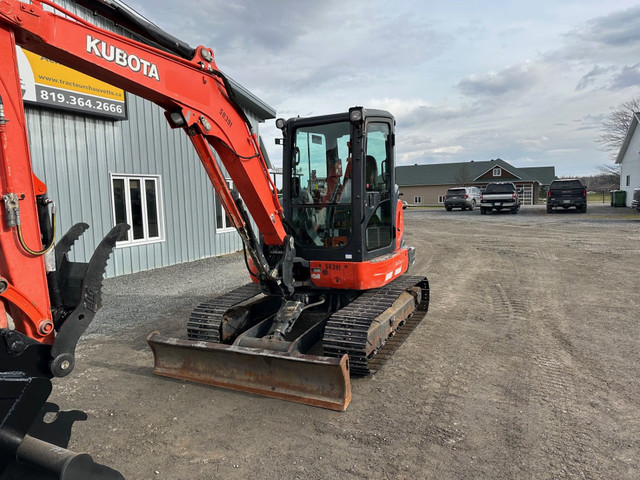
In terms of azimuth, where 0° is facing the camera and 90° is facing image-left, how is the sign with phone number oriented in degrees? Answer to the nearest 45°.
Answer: approximately 315°

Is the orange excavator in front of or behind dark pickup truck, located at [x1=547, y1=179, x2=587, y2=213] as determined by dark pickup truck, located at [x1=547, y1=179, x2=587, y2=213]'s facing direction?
behind

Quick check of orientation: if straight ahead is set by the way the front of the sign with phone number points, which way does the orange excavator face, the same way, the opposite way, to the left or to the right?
to the right

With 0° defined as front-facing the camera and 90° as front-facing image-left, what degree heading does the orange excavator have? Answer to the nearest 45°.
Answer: approximately 45°

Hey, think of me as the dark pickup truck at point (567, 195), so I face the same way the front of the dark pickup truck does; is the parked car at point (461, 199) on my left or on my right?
on my left

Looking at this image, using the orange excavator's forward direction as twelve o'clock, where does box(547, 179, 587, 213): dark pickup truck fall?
The dark pickup truck is roughly at 6 o'clock from the orange excavator.

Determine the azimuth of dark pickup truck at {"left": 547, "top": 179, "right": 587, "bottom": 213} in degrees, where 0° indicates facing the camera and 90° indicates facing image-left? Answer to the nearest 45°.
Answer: approximately 180°
